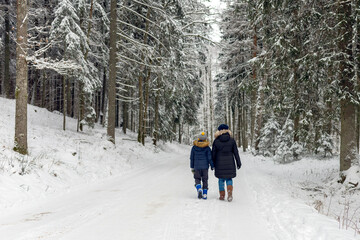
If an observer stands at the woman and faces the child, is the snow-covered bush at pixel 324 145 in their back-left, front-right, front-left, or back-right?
back-right

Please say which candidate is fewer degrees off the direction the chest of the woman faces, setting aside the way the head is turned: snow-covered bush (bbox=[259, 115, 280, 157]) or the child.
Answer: the snow-covered bush

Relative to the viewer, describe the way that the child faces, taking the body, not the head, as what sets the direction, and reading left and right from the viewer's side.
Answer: facing away from the viewer

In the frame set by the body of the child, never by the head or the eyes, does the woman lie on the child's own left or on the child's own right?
on the child's own right

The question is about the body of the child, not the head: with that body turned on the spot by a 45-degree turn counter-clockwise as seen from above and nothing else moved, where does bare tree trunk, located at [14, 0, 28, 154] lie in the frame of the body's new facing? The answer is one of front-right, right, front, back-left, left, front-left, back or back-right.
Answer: front-left

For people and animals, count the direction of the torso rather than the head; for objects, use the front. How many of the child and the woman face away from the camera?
2

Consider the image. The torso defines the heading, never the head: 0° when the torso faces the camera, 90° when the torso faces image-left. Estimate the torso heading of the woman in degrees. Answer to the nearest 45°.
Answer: approximately 180°
